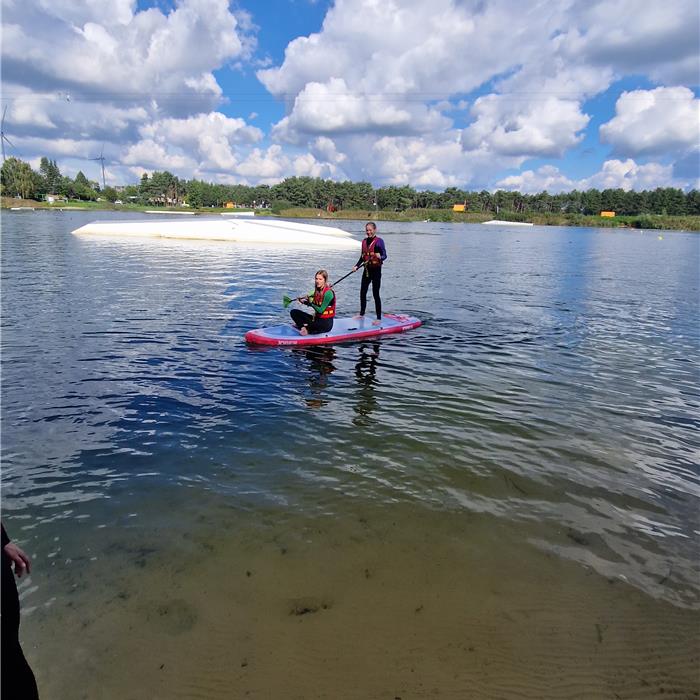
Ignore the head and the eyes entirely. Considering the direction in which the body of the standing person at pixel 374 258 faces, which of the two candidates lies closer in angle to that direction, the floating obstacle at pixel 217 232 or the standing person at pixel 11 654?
the standing person

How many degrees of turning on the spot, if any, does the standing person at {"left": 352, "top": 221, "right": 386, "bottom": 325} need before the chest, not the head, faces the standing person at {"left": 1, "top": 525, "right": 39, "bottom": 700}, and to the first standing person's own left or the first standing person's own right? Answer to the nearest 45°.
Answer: approximately 45° to the first standing person's own left

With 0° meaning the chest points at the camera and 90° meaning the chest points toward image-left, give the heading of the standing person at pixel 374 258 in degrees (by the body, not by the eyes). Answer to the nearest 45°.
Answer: approximately 45°

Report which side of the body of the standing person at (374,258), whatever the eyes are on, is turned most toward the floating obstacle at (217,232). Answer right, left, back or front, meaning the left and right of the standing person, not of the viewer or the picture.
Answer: right
